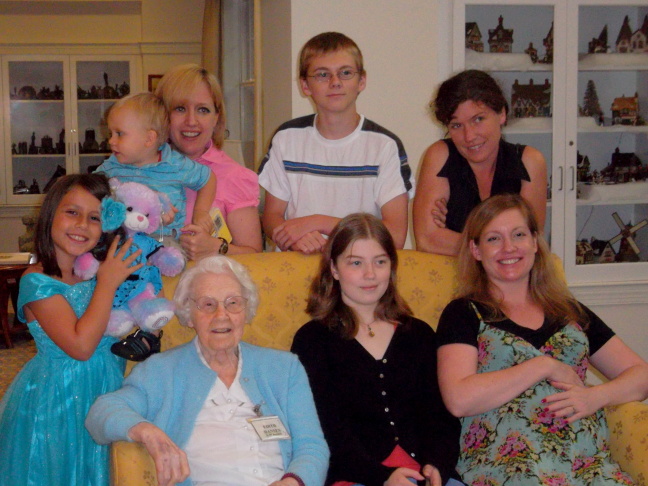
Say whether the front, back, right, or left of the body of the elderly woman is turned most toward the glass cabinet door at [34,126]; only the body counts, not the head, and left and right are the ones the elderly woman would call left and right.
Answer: back

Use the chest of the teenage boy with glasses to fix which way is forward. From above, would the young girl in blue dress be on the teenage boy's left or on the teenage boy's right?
on the teenage boy's right

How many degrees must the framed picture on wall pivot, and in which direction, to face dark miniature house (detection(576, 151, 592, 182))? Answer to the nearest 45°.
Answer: approximately 45° to its left

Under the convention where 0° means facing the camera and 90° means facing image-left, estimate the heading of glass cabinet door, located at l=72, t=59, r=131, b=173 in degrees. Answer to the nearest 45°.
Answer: approximately 0°

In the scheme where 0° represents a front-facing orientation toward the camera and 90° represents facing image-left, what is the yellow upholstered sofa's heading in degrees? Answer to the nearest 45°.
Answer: approximately 0°

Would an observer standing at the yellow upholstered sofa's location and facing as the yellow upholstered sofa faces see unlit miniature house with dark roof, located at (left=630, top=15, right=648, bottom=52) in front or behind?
behind

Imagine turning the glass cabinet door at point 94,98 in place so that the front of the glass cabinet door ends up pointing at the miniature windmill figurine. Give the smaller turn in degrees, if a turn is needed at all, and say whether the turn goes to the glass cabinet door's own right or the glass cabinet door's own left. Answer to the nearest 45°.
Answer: approximately 45° to the glass cabinet door's own left
